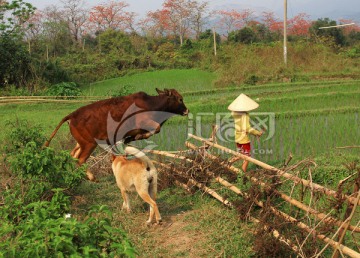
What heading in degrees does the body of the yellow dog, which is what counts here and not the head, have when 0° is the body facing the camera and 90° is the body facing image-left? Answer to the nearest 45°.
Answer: approximately 135°

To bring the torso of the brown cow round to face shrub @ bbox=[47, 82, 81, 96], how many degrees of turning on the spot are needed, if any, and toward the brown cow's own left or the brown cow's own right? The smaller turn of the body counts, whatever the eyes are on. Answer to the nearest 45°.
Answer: approximately 90° to the brown cow's own left

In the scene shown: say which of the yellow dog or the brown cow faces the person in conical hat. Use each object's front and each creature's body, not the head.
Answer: the brown cow

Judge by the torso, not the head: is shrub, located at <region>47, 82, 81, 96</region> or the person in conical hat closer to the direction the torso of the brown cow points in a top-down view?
the person in conical hat

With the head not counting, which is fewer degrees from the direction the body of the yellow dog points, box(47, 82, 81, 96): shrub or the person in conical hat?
the shrub

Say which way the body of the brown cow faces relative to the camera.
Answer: to the viewer's right

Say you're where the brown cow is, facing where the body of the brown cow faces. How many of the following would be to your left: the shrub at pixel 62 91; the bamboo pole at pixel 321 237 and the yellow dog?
1

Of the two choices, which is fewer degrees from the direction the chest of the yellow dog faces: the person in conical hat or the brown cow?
the brown cow

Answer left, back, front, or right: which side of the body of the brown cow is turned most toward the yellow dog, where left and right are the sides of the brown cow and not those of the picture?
right

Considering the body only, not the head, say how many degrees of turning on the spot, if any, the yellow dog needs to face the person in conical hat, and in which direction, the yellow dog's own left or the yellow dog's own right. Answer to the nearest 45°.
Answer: approximately 90° to the yellow dog's own right

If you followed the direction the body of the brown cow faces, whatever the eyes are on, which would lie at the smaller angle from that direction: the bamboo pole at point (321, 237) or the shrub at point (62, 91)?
the bamboo pole

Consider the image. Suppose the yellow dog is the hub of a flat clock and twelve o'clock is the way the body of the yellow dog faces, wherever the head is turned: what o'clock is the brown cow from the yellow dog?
The brown cow is roughly at 1 o'clock from the yellow dog.

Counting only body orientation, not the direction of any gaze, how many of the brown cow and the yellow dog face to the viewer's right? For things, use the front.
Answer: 1

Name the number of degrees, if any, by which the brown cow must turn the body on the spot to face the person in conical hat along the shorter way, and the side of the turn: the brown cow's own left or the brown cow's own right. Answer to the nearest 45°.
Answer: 0° — it already faces them
